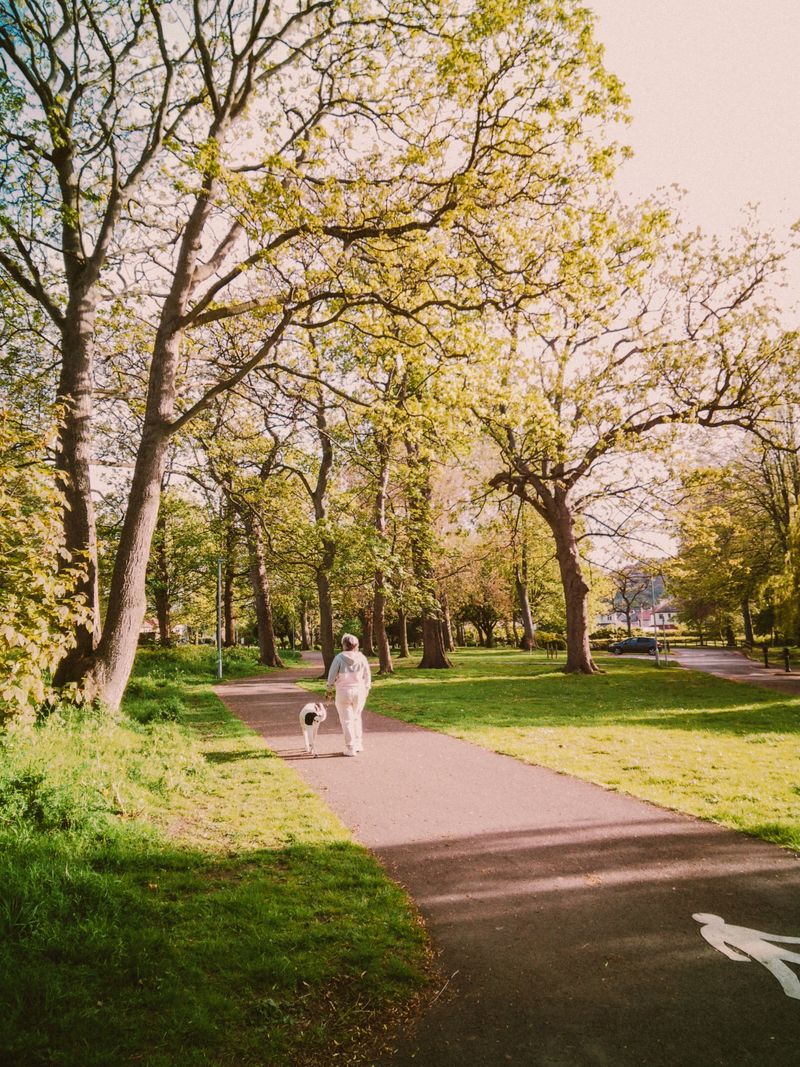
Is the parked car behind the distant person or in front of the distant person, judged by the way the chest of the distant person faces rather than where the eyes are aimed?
in front

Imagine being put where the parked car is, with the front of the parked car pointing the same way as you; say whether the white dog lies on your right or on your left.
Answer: on your left

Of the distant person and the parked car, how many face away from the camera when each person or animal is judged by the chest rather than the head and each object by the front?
1

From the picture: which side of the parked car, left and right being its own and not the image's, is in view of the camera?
left

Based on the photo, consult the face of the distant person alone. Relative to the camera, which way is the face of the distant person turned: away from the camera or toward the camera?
away from the camera

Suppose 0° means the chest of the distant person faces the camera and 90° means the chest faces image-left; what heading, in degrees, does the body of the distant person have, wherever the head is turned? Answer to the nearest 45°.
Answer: approximately 180°

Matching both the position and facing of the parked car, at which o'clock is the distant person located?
The distant person is roughly at 9 o'clock from the parked car.
